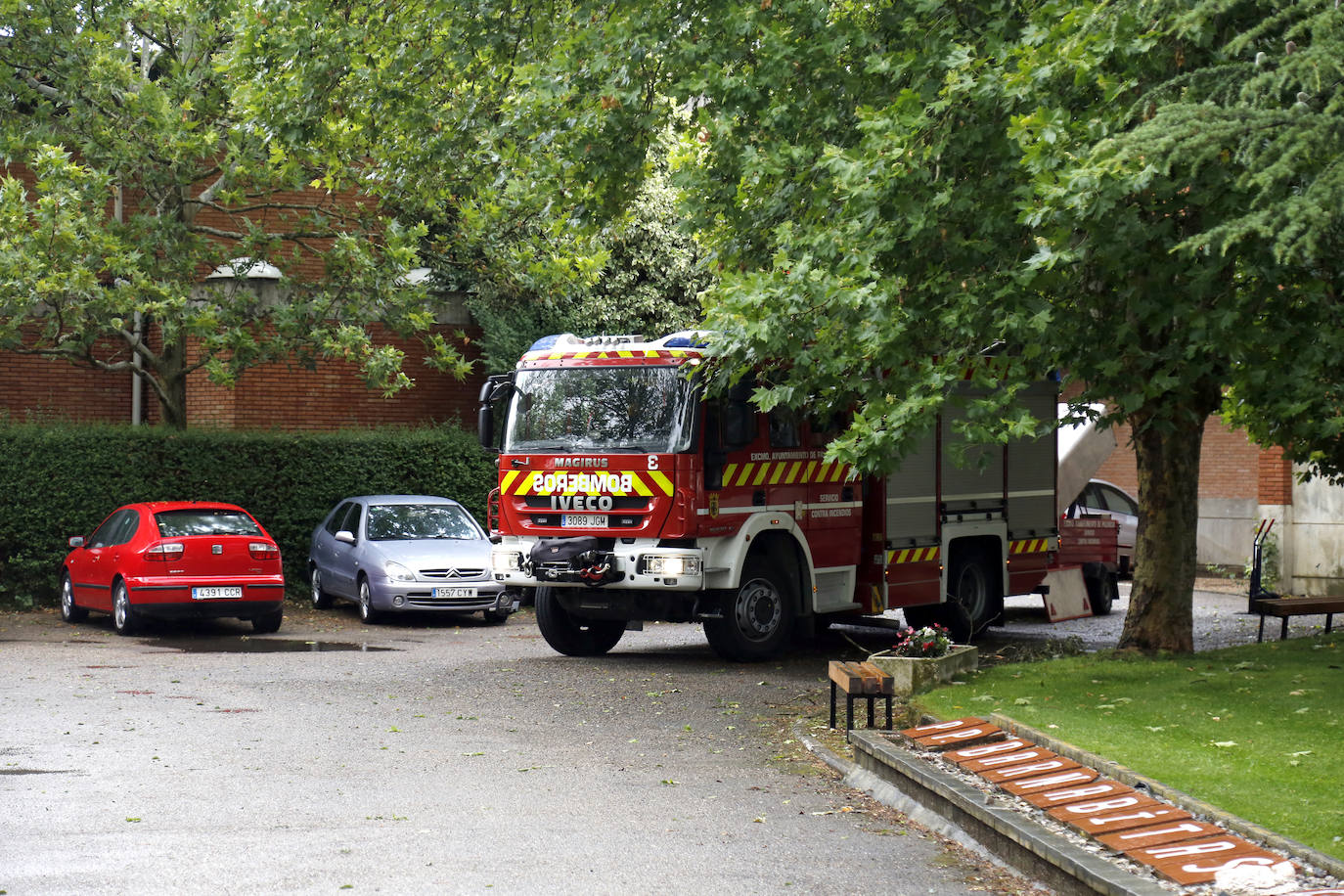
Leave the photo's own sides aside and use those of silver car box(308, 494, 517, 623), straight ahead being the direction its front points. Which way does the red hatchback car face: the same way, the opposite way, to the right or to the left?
the opposite way

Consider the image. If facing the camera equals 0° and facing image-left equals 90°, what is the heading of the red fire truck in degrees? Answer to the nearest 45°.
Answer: approximately 45°

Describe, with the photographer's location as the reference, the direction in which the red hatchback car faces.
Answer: facing away from the viewer and to the left of the viewer

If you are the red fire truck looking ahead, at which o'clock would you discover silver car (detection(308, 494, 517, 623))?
The silver car is roughly at 3 o'clock from the red fire truck.

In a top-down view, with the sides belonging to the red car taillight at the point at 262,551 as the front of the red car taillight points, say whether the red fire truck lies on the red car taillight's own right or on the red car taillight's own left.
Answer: on the red car taillight's own left

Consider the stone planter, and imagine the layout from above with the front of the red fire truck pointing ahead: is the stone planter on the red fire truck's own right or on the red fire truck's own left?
on the red fire truck's own left

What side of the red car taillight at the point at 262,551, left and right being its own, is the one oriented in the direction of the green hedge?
back

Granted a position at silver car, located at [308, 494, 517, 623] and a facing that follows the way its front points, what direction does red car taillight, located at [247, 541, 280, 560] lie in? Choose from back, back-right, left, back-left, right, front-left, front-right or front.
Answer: right

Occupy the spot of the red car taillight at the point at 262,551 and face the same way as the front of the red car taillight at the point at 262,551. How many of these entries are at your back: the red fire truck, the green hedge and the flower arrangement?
1

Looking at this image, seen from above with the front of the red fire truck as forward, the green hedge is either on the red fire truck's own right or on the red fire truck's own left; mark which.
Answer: on the red fire truck's own right

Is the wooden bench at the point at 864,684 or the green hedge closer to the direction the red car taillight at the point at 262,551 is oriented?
the wooden bench

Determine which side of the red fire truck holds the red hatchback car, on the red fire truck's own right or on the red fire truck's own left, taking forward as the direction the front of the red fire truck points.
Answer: on the red fire truck's own right

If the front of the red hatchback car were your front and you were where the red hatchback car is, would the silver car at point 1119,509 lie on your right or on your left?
on your right
